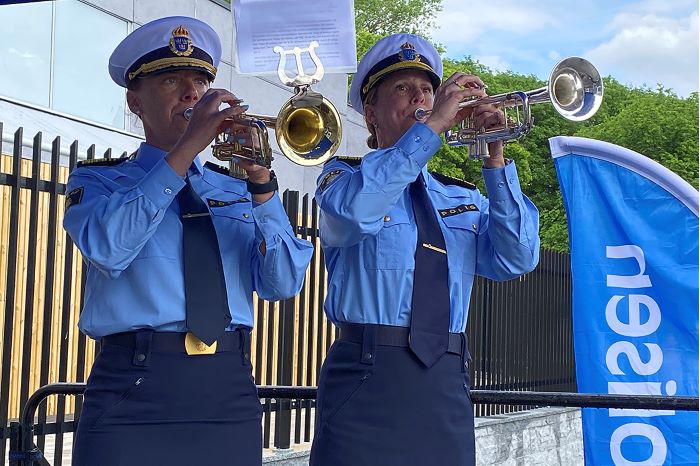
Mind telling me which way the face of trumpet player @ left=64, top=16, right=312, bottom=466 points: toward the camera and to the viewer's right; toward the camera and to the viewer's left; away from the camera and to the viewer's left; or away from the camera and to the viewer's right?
toward the camera and to the viewer's right

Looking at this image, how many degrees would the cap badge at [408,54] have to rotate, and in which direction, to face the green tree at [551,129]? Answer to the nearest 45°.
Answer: approximately 180°

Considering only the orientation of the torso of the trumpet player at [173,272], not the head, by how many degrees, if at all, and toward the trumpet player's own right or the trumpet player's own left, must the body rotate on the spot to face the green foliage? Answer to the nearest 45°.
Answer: approximately 135° to the trumpet player's own left

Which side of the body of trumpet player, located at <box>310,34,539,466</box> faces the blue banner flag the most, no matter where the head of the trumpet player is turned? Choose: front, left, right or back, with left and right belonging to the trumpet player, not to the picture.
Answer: left

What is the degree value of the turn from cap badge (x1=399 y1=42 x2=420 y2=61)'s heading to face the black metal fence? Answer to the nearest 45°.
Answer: approximately 180°

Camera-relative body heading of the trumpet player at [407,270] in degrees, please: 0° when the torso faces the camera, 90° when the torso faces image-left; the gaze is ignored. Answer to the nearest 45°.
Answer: approximately 315°

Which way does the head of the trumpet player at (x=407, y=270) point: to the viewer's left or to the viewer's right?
to the viewer's right

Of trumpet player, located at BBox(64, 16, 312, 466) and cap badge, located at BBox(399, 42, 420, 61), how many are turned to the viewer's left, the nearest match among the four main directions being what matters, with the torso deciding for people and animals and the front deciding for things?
0

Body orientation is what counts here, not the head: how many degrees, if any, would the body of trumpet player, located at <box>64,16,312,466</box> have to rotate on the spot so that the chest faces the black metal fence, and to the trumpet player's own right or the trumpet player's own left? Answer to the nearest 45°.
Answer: approximately 135° to the trumpet player's own left

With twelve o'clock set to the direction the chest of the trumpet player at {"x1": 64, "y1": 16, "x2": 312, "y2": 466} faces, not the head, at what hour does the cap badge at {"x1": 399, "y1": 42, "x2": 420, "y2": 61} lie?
The cap badge is roughly at 10 o'clock from the trumpet player.

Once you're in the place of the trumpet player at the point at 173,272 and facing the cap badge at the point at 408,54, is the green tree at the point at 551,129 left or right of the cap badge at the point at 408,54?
left

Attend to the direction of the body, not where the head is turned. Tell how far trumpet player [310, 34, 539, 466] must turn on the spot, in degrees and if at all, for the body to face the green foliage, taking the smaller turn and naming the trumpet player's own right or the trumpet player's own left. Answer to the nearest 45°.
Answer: approximately 135° to the trumpet player's own left
